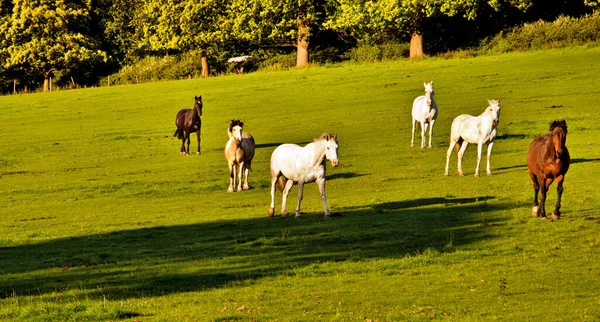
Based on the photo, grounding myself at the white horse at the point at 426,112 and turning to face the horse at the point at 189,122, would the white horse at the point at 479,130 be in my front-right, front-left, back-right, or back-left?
back-left

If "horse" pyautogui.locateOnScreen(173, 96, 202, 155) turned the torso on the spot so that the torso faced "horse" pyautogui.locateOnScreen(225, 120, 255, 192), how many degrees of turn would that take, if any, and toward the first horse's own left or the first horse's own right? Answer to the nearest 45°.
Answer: approximately 45° to the first horse's own right

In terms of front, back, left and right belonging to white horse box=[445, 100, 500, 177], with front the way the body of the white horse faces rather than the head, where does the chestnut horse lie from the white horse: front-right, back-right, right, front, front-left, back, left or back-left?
front-right

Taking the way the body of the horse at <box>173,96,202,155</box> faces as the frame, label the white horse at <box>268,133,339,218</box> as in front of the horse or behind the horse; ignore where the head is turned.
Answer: in front

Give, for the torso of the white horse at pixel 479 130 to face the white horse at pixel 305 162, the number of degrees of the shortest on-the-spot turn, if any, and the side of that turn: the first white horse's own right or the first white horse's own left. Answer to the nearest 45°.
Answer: approximately 90° to the first white horse's own right

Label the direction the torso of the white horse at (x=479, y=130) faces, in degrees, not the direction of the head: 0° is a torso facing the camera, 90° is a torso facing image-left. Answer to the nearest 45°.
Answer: approximately 315°

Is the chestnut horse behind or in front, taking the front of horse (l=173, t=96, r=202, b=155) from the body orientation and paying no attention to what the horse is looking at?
in front

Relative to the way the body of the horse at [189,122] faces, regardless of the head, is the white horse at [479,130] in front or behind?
in front

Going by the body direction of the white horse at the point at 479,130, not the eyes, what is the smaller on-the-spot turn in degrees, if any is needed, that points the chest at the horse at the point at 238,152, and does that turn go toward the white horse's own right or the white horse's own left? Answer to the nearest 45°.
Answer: approximately 135° to the white horse's own right
